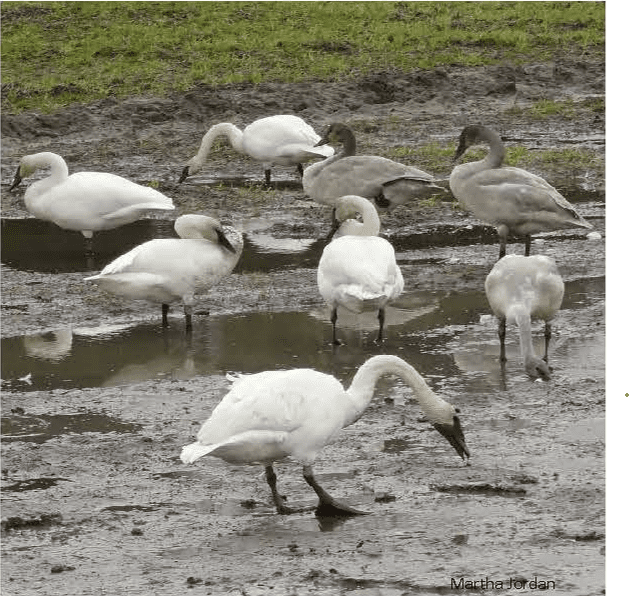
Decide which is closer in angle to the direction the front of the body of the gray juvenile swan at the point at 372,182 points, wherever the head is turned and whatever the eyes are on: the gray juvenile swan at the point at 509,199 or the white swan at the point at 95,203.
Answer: the white swan

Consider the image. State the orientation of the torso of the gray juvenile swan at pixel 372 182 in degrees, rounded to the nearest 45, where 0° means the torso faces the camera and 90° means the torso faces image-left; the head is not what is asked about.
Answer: approximately 90°

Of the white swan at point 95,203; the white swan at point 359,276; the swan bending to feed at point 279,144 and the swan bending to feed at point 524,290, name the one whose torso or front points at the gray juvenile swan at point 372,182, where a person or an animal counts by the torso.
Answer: the white swan at point 359,276

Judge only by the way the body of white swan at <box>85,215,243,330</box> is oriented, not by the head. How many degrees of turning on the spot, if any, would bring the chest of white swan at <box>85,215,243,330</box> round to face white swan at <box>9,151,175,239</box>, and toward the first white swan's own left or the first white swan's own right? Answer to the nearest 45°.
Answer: approximately 90° to the first white swan's own left

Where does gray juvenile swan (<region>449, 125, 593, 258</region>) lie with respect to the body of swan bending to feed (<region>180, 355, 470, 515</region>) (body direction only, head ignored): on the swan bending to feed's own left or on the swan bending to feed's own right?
on the swan bending to feed's own left

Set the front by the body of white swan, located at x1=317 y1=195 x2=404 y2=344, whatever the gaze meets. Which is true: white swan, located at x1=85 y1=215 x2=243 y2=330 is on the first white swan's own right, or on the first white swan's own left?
on the first white swan's own left

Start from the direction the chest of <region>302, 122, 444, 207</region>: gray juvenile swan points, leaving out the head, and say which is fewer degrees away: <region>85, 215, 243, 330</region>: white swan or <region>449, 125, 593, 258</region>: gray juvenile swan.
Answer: the white swan

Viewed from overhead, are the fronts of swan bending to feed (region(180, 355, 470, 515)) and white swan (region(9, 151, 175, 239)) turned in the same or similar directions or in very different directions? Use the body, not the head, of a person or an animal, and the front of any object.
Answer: very different directions

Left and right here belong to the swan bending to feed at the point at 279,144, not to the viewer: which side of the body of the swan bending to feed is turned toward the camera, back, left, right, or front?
left

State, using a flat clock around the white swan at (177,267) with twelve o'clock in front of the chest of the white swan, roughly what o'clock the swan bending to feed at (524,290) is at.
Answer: The swan bending to feed is roughly at 1 o'clock from the white swan.

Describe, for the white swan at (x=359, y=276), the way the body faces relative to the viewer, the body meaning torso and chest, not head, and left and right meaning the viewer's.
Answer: facing away from the viewer

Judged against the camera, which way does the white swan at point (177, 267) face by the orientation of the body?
to the viewer's right

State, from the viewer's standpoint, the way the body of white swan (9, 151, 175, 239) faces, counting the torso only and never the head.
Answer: to the viewer's left

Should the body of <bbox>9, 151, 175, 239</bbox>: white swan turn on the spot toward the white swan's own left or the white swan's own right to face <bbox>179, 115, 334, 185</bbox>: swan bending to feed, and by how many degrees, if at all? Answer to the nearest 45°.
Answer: approximately 135° to the white swan's own right
